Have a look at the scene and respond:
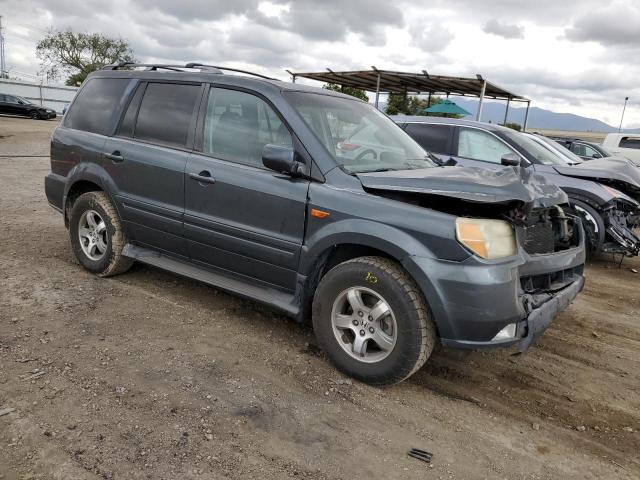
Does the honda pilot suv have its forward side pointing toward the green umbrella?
no

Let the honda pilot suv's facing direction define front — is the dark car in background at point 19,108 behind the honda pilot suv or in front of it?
behind

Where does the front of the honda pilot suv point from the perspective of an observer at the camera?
facing the viewer and to the right of the viewer

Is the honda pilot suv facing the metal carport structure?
no

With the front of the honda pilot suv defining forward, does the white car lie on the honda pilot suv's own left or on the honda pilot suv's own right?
on the honda pilot suv's own left

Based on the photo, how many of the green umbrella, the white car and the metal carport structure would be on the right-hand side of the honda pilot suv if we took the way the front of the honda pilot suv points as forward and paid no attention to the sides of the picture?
0
